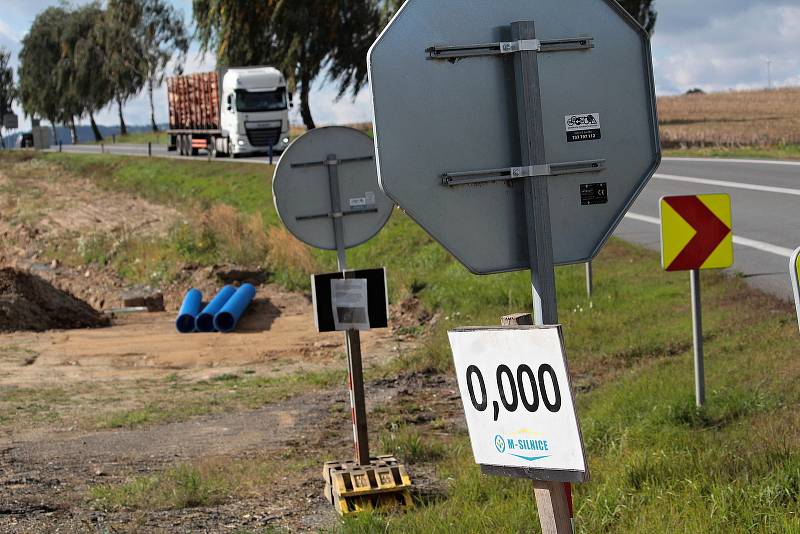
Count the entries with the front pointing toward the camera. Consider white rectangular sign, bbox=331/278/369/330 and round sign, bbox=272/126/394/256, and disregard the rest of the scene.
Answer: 1

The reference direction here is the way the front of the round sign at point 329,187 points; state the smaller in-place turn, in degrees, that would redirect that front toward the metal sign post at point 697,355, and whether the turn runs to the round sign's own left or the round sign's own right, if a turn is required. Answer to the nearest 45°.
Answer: approximately 90° to the round sign's own right

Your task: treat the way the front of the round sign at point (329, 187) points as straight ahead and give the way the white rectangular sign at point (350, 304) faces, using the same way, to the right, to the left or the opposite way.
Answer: the opposite way

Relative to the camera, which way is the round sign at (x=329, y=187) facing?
away from the camera

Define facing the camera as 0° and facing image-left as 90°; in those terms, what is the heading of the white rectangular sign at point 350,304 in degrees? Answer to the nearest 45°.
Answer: approximately 0°

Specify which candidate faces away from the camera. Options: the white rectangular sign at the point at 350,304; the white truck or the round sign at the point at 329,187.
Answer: the round sign

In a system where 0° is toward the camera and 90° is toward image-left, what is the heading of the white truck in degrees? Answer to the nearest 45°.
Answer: approximately 315°

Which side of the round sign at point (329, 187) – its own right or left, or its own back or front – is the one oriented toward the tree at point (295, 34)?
front

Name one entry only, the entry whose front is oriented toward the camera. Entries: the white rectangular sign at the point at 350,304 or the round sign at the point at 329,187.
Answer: the white rectangular sign

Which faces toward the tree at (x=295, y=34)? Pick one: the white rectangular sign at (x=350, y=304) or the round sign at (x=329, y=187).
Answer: the round sign

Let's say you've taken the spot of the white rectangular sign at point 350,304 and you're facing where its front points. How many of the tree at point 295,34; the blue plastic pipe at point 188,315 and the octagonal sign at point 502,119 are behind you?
2

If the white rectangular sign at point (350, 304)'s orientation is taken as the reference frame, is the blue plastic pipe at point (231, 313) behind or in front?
behind
